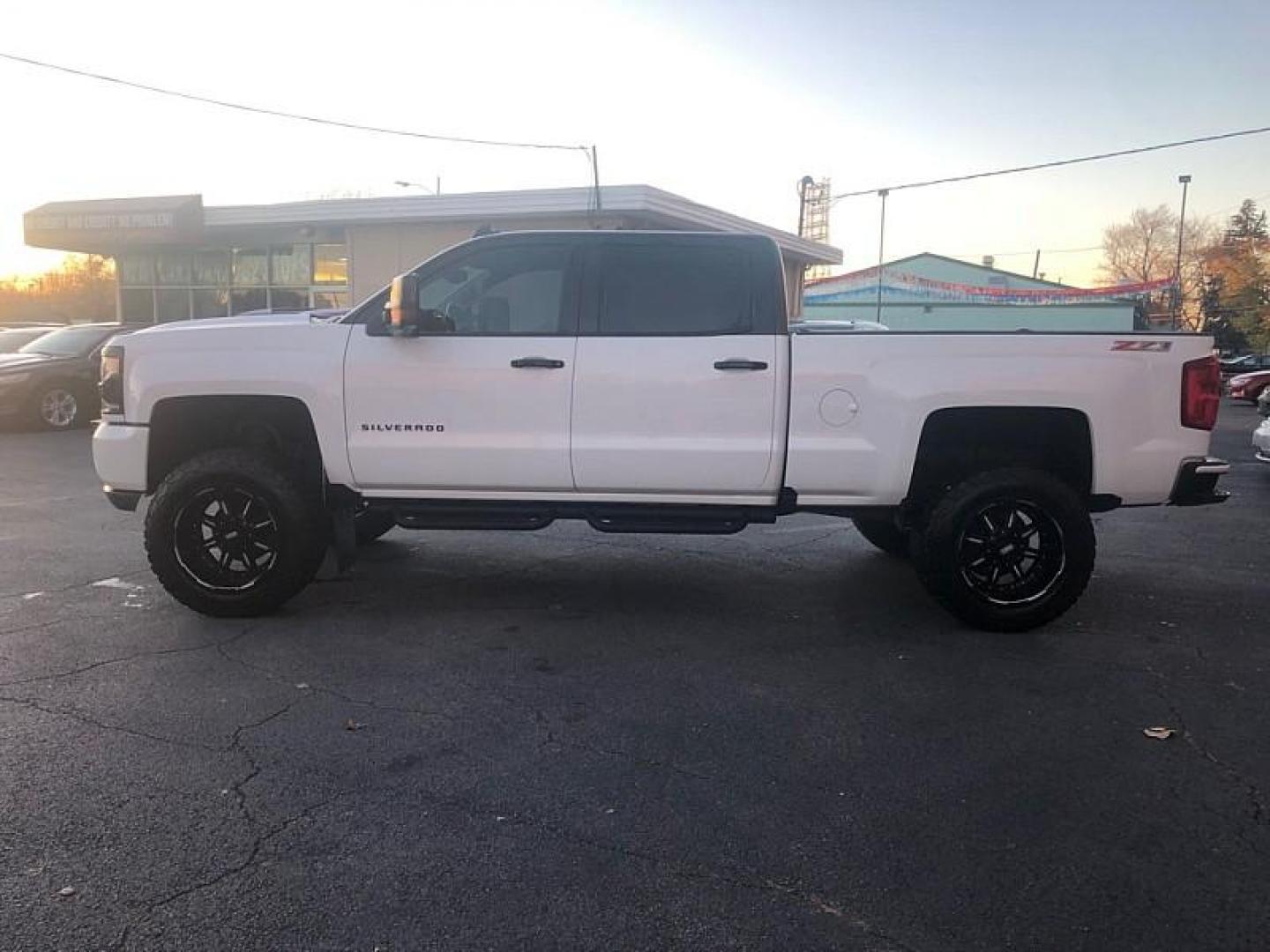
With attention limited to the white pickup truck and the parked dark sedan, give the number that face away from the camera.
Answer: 0

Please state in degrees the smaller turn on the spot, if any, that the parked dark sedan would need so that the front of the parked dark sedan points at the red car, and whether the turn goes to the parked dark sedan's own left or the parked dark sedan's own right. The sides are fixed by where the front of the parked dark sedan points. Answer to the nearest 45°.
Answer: approximately 135° to the parked dark sedan's own left

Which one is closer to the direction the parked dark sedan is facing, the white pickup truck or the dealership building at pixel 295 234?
the white pickup truck

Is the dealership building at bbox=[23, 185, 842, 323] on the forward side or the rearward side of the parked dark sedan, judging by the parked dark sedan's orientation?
on the rearward side

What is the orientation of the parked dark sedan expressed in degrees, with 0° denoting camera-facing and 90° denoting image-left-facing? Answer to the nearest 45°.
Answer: approximately 45°

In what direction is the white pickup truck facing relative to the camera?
to the viewer's left

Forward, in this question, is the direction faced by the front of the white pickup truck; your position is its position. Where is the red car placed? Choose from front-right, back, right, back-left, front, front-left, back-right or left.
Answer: back-right

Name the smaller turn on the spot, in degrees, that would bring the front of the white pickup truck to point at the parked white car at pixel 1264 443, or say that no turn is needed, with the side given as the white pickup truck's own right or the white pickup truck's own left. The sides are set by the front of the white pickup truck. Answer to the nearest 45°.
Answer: approximately 135° to the white pickup truck's own right
